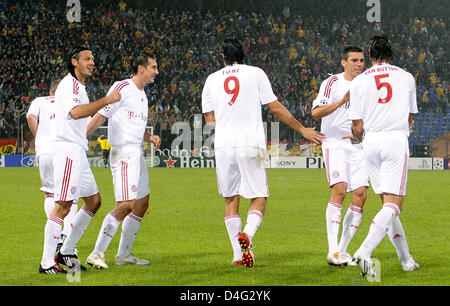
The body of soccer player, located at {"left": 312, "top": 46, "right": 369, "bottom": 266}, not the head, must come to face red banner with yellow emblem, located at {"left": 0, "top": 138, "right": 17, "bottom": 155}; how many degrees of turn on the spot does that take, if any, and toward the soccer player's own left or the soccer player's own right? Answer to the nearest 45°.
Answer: approximately 180°

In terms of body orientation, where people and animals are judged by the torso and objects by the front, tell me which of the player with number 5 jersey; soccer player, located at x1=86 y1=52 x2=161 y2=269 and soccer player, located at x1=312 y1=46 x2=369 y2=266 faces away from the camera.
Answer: the player with number 5 jersey

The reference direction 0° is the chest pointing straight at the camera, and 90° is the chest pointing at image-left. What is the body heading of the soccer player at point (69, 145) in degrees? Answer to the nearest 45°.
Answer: approximately 270°

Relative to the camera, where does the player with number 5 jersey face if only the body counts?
away from the camera

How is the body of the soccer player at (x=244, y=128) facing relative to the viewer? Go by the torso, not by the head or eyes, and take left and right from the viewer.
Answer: facing away from the viewer

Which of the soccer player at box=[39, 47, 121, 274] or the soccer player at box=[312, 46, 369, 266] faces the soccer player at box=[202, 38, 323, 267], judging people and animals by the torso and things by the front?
the soccer player at box=[39, 47, 121, 274]

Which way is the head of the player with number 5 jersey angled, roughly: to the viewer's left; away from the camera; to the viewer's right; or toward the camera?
away from the camera

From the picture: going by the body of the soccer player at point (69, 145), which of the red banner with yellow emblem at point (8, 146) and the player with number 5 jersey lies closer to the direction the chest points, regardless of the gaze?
the player with number 5 jersey

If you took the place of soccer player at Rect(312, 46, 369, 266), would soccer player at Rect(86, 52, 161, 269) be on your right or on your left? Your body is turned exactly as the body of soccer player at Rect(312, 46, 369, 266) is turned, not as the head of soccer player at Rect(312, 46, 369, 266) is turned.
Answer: on your right
